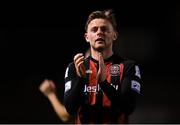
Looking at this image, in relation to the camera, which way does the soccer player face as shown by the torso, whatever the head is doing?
toward the camera

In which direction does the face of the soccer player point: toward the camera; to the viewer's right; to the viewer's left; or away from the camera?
toward the camera
